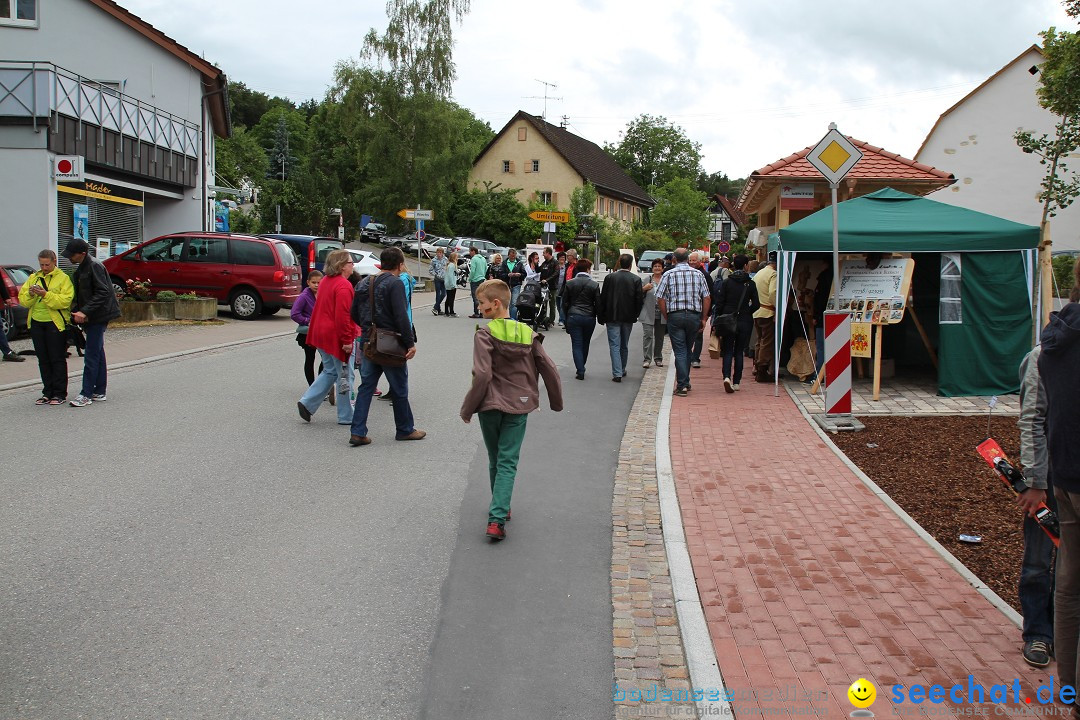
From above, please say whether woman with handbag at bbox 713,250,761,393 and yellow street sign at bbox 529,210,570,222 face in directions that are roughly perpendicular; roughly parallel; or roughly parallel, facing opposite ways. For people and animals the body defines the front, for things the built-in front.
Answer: roughly parallel, facing opposite ways

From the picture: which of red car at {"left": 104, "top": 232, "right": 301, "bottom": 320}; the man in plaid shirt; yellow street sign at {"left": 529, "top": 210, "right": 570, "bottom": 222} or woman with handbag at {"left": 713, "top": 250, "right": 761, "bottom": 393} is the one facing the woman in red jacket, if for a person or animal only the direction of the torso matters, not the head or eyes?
the yellow street sign

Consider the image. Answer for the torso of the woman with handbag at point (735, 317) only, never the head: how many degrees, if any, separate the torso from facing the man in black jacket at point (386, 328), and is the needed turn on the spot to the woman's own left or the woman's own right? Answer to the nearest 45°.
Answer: approximately 135° to the woman's own left

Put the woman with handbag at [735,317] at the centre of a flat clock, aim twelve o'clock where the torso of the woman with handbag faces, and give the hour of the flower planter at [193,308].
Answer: The flower planter is roughly at 10 o'clock from the woman with handbag.

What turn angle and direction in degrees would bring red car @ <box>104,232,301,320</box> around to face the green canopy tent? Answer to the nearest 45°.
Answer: approximately 180°

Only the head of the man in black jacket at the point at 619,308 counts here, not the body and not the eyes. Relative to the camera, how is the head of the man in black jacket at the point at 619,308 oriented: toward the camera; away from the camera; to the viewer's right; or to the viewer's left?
away from the camera

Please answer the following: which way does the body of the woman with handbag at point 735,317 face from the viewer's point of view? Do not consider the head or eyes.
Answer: away from the camera

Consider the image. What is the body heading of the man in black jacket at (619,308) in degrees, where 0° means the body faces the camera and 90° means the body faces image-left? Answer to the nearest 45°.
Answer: approximately 180°

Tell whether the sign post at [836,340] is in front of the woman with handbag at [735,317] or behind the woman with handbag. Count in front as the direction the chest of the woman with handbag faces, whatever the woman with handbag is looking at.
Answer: behind

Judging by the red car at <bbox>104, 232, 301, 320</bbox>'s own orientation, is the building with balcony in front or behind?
in front

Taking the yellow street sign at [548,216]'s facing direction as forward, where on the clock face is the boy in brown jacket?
The boy in brown jacket is roughly at 12 o'clock from the yellow street sign.

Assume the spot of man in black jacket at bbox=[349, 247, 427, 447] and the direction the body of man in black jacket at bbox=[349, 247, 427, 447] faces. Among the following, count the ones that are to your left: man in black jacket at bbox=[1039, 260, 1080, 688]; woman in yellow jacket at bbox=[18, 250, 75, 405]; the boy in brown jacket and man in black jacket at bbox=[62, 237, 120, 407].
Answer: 2

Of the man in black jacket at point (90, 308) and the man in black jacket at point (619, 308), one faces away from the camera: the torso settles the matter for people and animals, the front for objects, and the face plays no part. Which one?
the man in black jacket at point (619, 308)

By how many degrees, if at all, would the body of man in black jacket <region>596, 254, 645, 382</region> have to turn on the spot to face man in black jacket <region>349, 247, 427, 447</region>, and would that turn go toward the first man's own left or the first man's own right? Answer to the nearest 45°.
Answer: approximately 180°

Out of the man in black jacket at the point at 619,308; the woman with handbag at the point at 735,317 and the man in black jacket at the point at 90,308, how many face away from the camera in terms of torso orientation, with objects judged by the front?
2

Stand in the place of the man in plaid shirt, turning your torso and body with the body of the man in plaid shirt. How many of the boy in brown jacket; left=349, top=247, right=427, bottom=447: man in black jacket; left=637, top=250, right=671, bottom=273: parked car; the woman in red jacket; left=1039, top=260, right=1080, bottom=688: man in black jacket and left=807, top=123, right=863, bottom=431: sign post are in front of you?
1

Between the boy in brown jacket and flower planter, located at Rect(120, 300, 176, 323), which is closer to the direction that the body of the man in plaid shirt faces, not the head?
the flower planter

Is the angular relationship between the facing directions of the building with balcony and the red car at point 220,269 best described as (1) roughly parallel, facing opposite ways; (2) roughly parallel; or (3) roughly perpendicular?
roughly parallel, facing opposite ways

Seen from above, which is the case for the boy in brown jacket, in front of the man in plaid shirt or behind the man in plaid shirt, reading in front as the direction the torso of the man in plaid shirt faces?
behind
